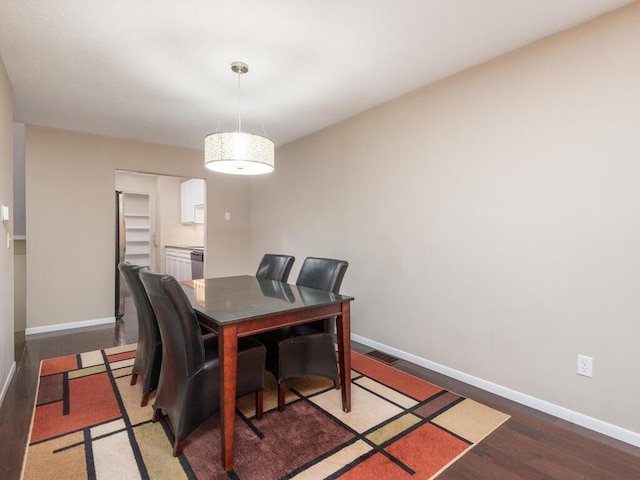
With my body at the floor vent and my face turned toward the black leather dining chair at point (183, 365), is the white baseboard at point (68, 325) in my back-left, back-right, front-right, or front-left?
front-right

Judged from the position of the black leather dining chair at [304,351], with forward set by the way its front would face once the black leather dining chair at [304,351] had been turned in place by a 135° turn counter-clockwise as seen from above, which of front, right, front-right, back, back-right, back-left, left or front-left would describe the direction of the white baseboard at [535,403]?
front

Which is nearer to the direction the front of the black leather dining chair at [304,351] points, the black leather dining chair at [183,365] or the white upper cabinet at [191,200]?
the black leather dining chair

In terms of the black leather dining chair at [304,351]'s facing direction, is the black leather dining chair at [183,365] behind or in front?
in front

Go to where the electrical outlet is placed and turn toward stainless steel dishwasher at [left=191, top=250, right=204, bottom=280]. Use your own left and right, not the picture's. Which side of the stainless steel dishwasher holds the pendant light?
left

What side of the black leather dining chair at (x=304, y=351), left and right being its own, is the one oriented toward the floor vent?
back

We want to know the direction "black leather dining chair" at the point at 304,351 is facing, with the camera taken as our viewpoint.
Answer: facing the viewer and to the left of the viewer

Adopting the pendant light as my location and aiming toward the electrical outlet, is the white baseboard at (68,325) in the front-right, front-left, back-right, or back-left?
back-left

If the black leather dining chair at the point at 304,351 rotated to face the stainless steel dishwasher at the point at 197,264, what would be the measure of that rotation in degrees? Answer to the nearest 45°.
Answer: approximately 90° to its right

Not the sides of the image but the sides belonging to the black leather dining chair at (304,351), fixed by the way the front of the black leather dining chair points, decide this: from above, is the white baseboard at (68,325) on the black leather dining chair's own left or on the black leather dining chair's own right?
on the black leather dining chair's own right
